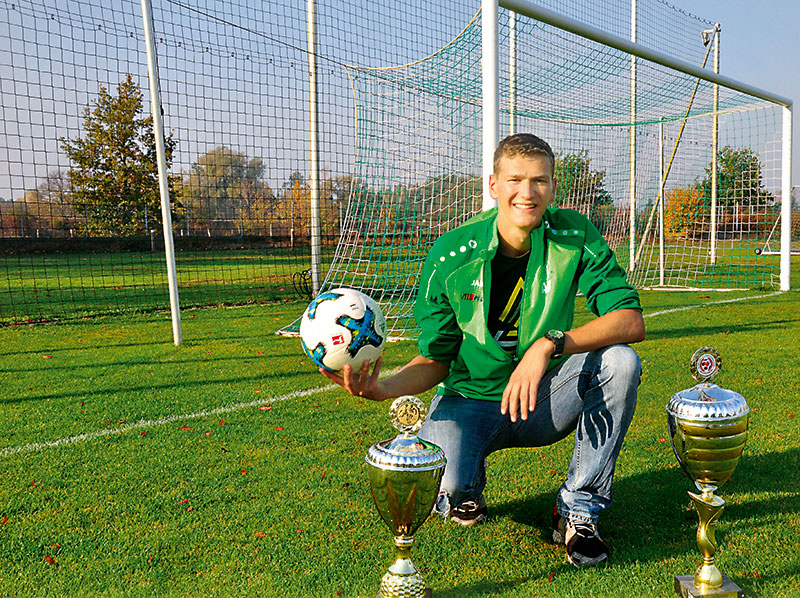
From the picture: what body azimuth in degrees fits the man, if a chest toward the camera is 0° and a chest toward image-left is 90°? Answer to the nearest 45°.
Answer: approximately 0°

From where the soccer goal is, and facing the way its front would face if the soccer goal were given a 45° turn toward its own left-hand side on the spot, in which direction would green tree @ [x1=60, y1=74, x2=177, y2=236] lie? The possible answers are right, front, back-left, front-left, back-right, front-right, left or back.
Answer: back-left

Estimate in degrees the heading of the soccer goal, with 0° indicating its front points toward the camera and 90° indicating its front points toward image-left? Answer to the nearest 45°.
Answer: approximately 315°

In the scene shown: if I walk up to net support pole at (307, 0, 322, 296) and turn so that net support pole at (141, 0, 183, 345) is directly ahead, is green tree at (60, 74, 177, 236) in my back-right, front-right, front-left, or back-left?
back-right

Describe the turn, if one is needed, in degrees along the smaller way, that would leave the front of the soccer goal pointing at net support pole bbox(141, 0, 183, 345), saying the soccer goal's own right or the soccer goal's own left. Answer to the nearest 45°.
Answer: approximately 90° to the soccer goal's own right

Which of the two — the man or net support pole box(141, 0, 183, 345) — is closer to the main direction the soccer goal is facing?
the man

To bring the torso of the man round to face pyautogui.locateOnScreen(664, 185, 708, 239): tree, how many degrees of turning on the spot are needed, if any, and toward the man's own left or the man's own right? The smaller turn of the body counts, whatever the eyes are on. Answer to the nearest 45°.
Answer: approximately 180°

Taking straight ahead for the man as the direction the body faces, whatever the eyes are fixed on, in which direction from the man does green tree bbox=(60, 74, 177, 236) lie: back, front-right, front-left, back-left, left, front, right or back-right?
back-right

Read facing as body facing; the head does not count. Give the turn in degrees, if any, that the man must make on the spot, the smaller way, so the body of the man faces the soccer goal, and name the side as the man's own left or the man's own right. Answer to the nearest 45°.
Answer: approximately 180°

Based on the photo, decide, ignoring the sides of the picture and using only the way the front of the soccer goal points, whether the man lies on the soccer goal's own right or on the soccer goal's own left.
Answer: on the soccer goal's own right

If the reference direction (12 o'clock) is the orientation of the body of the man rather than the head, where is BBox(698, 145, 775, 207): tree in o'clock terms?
The tree is roughly at 7 o'clock from the man.

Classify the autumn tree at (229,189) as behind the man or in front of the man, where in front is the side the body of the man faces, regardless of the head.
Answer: behind
